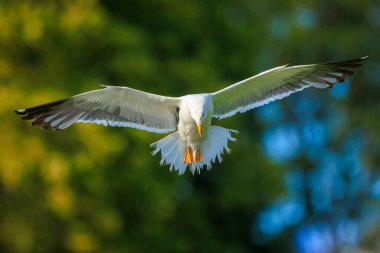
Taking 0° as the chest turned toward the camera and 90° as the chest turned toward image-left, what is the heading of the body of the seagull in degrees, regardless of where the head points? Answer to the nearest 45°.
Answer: approximately 0°
